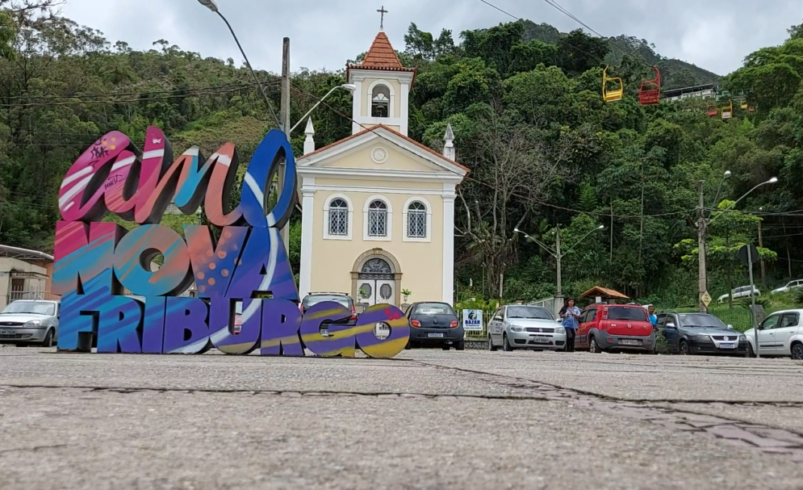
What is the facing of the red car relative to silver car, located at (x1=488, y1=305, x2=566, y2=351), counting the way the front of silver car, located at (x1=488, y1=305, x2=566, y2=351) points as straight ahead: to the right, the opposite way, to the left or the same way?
the opposite way

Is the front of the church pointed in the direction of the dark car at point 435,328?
yes

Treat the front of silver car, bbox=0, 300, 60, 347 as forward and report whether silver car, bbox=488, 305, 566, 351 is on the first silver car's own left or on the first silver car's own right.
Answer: on the first silver car's own left

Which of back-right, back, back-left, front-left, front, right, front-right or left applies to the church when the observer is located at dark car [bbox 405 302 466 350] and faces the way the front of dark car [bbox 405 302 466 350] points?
front

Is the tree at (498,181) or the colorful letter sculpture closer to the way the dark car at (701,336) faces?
the colorful letter sculpture

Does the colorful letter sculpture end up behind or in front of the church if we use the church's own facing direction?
in front

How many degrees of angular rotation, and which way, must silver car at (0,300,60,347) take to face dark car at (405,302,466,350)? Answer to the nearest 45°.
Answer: approximately 90° to its left

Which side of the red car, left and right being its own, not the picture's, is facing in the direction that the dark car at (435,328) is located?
left

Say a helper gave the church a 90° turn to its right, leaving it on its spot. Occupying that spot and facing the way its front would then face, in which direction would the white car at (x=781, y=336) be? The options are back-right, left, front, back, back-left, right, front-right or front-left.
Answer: back-left

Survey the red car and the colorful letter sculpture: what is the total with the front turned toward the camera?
1

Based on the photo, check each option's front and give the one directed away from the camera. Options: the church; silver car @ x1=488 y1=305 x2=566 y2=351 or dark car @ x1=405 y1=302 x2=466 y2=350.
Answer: the dark car

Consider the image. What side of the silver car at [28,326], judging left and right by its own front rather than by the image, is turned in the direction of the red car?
left

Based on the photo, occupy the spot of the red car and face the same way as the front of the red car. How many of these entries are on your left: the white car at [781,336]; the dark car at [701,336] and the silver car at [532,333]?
1

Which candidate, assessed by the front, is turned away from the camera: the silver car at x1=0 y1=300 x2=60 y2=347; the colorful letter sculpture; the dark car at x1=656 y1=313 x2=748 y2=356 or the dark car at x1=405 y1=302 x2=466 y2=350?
the dark car at x1=405 y1=302 x2=466 y2=350

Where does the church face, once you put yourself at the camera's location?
facing the viewer
